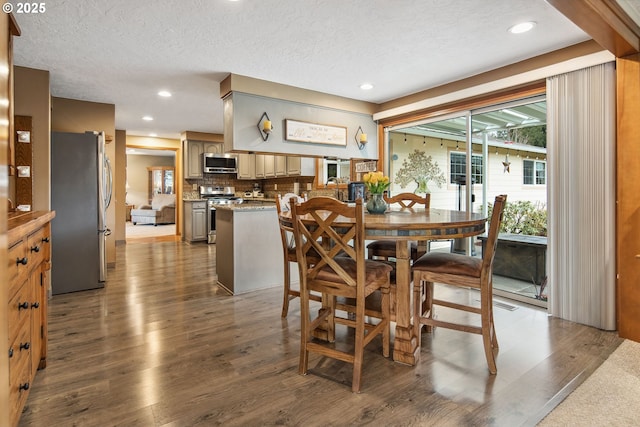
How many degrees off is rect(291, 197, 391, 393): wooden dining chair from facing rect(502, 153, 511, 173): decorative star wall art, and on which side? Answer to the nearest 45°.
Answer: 0° — it already faces it

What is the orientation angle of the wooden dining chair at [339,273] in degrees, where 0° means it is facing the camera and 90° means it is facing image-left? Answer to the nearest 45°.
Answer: approximately 225°

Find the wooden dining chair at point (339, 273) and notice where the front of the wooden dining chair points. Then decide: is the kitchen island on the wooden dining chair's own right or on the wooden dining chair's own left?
on the wooden dining chair's own left

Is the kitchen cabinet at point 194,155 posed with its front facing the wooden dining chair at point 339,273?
yes

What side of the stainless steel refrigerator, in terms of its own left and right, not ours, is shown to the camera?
right
